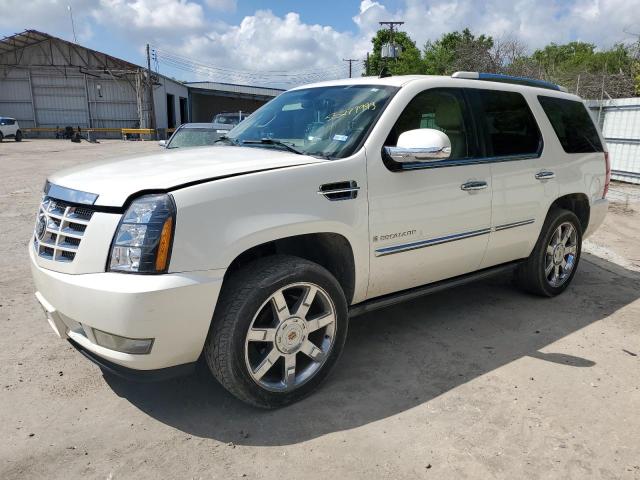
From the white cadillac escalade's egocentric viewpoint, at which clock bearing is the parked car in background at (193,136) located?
The parked car in background is roughly at 4 o'clock from the white cadillac escalade.

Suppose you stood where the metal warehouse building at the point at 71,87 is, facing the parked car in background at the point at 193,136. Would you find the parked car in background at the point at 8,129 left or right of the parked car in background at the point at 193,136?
right

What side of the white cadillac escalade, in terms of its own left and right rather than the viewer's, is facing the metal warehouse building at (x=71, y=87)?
right

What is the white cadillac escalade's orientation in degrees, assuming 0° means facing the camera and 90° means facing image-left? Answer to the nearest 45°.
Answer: approximately 45°

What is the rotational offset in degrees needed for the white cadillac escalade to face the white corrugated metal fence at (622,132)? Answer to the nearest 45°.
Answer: approximately 180°

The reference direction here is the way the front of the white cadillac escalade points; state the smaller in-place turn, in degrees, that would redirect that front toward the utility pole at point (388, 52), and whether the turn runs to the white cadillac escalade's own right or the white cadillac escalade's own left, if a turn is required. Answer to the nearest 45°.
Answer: approximately 135° to the white cadillac escalade's own right
